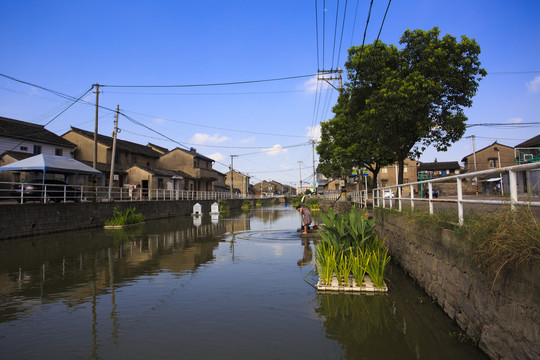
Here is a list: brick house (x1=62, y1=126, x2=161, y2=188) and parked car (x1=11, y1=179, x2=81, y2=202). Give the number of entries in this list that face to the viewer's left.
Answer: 0

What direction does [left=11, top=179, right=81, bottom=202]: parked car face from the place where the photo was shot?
facing away from the viewer and to the right of the viewer

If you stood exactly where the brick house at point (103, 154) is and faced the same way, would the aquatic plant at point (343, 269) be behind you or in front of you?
in front

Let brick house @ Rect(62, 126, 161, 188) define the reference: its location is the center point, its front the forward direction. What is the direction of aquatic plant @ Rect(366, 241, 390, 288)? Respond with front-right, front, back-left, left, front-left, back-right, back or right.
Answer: front-right

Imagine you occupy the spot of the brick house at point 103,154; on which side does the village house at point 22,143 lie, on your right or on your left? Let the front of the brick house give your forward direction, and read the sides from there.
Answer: on your right

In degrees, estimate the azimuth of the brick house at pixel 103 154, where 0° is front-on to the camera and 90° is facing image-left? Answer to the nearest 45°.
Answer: approximately 315°

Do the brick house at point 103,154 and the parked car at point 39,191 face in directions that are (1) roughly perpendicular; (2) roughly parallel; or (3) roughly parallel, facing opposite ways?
roughly perpendicular
